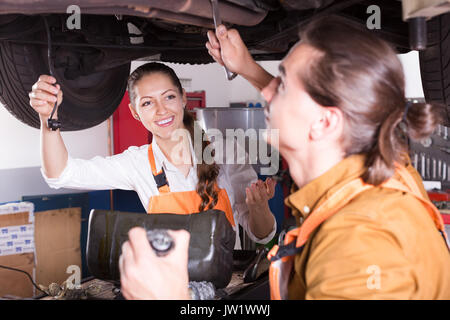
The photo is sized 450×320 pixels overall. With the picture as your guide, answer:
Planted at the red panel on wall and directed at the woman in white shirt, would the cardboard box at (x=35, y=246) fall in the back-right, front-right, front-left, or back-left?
front-right

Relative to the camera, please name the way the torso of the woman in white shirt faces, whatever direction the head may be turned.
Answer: toward the camera

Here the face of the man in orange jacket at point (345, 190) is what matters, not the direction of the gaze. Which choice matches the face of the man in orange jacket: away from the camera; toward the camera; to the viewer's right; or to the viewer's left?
to the viewer's left

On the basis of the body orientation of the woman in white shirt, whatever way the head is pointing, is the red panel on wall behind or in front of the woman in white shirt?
behind

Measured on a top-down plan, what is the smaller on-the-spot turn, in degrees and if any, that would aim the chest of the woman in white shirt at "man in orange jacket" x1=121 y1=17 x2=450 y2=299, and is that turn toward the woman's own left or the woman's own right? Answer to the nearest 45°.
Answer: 0° — they already face them

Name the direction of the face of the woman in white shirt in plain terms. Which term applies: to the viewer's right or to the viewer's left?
to the viewer's right

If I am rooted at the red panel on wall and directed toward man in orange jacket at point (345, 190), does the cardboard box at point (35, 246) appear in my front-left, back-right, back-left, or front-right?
front-right

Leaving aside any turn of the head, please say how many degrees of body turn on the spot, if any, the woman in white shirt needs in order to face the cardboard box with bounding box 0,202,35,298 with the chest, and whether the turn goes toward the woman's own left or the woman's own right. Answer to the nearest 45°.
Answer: approximately 135° to the woman's own right

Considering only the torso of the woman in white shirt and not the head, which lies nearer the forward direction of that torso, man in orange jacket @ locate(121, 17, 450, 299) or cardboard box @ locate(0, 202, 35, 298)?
the man in orange jacket
